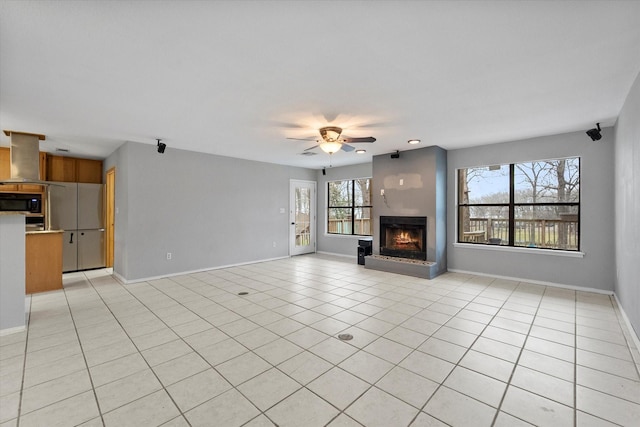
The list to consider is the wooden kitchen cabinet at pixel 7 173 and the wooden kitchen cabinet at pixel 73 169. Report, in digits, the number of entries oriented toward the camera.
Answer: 2

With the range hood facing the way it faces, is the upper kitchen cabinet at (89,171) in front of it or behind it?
behind

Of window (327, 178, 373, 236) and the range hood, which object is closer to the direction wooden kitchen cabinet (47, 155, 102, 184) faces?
the range hood
